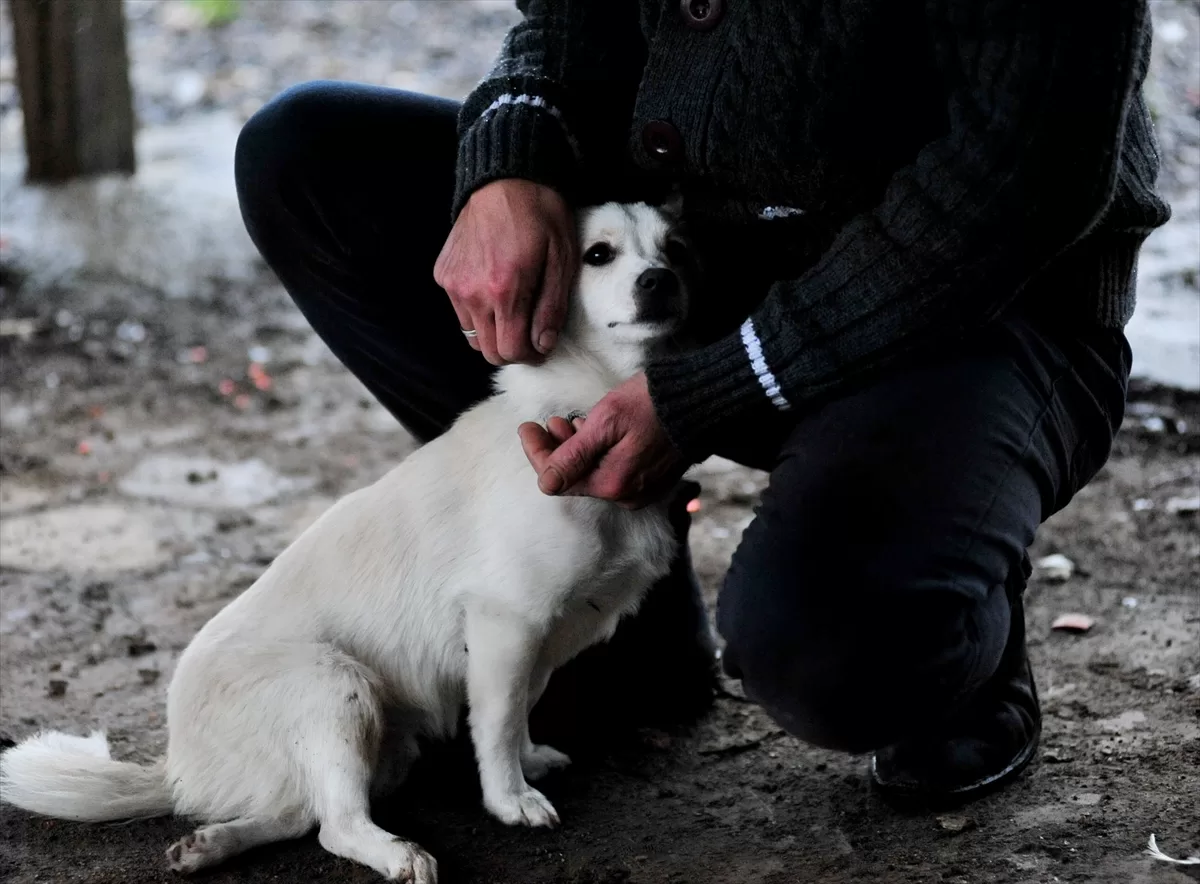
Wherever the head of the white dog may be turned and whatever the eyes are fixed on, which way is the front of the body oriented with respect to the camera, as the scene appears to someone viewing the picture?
to the viewer's right

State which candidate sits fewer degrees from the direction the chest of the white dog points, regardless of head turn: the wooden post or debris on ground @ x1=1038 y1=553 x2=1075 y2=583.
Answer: the debris on ground

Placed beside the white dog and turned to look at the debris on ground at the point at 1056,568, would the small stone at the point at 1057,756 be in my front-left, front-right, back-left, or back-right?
front-right

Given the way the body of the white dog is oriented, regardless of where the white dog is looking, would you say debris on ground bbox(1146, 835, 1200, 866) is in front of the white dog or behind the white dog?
in front

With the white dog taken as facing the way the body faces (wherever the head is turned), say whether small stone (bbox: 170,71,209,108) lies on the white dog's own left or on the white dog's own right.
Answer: on the white dog's own left

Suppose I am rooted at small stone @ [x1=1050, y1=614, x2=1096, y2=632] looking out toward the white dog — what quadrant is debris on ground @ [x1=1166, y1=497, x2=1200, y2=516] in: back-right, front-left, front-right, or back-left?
back-right

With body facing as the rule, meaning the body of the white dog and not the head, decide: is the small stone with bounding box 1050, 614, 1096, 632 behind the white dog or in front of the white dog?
in front

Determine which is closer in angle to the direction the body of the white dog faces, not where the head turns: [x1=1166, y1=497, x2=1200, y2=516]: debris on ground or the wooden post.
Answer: the debris on ground
